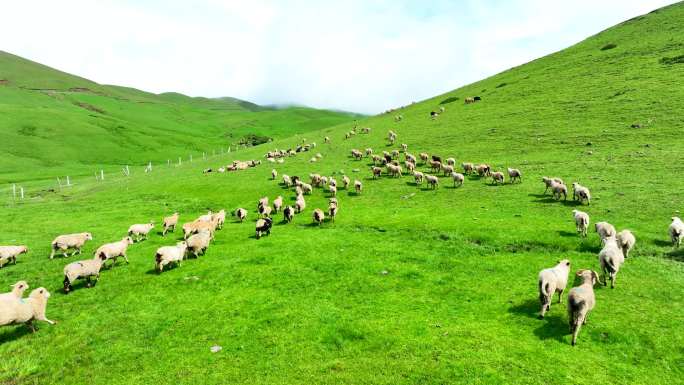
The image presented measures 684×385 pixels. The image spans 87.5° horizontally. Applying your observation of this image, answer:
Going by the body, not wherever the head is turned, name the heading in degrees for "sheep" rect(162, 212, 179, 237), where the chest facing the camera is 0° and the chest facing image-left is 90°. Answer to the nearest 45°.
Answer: approximately 225°

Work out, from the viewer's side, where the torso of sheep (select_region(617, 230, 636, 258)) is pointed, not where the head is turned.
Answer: away from the camera

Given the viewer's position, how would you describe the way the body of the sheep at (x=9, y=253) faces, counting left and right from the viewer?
facing to the right of the viewer

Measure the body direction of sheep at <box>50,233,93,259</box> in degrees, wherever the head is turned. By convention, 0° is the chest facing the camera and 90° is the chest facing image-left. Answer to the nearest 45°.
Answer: approximately 270°

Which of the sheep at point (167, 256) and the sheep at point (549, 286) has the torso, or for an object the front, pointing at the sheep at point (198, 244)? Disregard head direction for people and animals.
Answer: the sheep at point (167, 256)

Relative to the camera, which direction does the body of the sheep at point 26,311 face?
to the viewer's right

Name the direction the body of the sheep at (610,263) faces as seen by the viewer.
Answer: away from the camera
